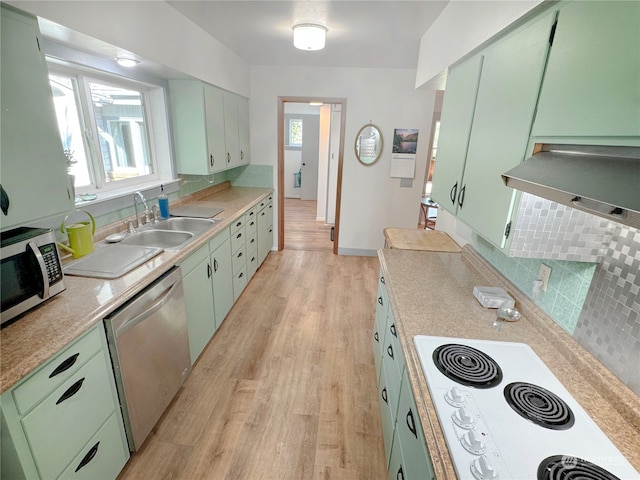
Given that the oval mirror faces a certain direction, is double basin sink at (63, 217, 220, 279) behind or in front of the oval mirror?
in front

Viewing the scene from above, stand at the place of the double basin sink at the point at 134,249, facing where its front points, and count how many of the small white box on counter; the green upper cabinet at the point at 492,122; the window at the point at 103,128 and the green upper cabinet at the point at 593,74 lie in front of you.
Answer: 3

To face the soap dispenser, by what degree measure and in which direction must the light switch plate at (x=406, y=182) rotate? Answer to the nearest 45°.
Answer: approximately 45° to its right

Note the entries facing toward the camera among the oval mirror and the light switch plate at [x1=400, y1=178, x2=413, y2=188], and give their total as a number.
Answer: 2

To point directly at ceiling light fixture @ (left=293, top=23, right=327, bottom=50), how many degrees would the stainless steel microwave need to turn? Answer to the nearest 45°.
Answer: approximately 45° to its left

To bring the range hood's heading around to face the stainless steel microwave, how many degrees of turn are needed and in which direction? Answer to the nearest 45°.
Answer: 0° — it already faces it

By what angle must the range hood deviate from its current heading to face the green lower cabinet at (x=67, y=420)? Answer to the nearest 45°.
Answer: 0° — it already faces it

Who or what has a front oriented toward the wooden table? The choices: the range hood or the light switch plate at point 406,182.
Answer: the light switch plate

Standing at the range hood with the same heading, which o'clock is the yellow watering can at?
The yellow watering can is roughly at 1 o'clock from the range hood.

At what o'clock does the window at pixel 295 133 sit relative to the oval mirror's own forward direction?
The window is roughly at 5 o'clock from the oval mirror.

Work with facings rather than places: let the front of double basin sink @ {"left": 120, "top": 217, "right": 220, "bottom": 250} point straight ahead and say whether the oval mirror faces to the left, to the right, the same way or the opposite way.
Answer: to the right

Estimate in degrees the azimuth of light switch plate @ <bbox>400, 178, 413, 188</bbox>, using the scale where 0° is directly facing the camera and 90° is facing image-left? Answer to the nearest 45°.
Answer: approximately 0°

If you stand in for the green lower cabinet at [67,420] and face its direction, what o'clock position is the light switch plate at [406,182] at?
The light switch plate is roughly at 10 o'clock from the green lower cabinet.

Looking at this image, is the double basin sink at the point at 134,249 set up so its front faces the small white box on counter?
yes

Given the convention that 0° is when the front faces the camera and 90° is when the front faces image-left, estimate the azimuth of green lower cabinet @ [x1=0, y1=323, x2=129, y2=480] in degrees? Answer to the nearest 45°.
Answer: approximately 315°
